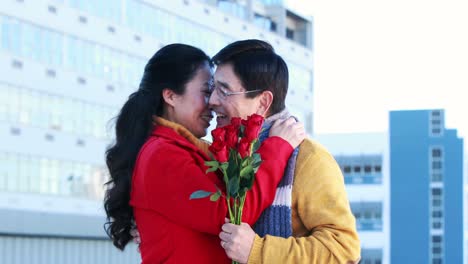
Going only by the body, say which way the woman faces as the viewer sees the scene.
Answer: to the viewer's right
